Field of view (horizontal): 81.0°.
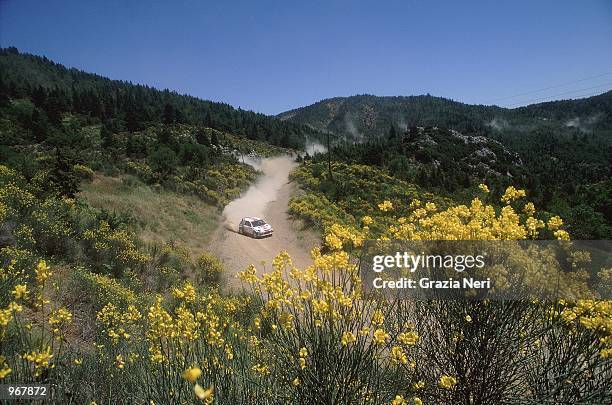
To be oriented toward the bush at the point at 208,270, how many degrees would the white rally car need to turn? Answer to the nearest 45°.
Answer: approximately 45° to its right
